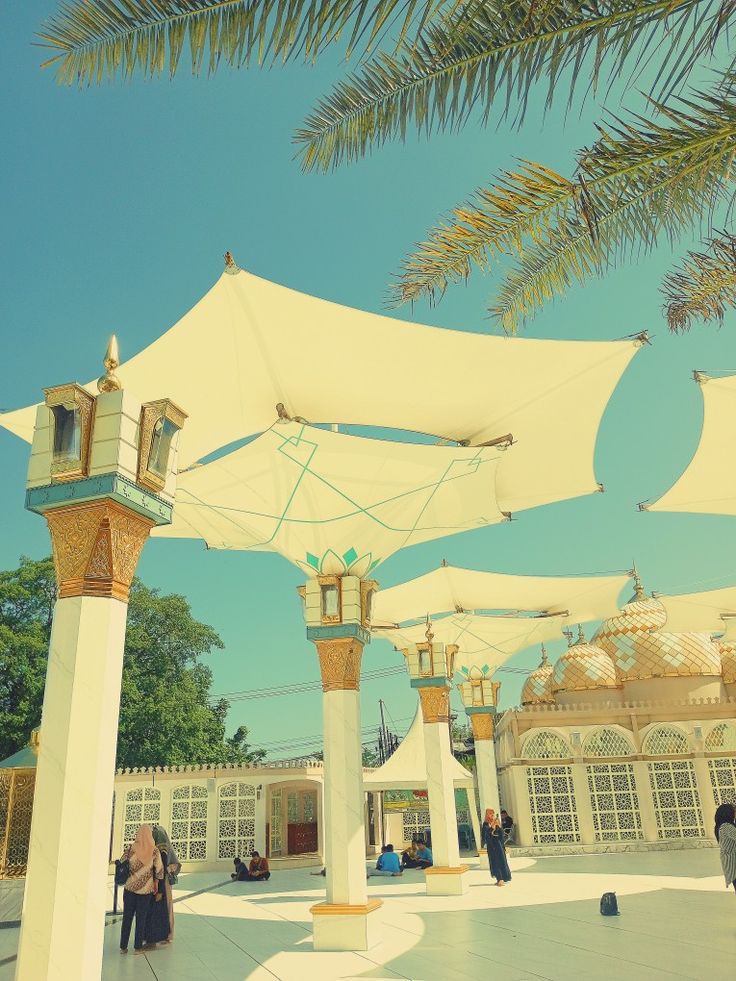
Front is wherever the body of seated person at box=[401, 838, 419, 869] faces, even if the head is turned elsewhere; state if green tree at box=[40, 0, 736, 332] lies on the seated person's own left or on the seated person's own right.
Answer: on the seated person's own left

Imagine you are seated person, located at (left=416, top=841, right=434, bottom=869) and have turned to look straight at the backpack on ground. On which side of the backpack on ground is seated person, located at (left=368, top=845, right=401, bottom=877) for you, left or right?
right

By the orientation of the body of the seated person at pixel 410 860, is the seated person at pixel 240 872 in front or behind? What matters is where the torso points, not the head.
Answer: in front

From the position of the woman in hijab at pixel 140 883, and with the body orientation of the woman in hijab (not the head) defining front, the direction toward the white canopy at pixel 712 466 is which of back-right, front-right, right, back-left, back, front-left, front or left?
right

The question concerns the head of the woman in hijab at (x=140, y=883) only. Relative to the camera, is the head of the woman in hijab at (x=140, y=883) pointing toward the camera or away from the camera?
away from the camera

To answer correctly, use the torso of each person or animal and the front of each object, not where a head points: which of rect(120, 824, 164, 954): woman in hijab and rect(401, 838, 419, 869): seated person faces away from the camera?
the woman in hijab

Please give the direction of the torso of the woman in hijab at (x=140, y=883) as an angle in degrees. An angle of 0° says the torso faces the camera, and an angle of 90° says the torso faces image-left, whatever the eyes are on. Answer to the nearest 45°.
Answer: approximately 180°
